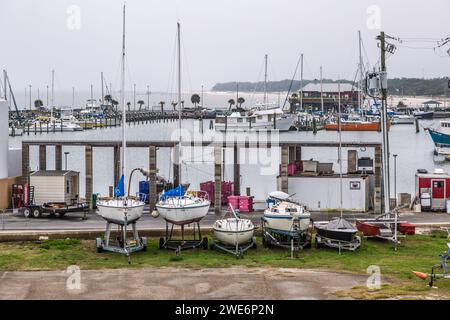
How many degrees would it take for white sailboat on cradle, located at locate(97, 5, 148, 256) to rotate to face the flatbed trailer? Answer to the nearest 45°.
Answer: approximately 135° to its right

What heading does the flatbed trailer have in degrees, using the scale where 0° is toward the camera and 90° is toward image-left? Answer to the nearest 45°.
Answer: approximately 270°

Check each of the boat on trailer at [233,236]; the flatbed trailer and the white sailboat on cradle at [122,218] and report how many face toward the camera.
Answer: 2

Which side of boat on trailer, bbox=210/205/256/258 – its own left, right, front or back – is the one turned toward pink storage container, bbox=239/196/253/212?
back

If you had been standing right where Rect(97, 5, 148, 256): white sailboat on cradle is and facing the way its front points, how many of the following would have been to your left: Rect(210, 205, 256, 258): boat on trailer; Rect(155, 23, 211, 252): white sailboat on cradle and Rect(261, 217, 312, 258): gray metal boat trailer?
3

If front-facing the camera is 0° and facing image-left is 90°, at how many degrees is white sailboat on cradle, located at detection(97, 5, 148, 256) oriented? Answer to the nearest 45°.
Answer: approximately 0°

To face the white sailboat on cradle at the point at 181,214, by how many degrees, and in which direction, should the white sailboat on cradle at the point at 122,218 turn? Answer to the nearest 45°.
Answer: approximately 90° to its left

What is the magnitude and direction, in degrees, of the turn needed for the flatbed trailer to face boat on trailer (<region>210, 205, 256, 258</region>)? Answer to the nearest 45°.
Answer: approximately 45° to its right

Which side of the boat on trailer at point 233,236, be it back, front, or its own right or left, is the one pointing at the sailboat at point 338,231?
left

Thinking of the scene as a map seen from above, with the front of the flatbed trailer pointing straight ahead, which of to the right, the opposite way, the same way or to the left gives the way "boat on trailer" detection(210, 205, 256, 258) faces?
to the right
